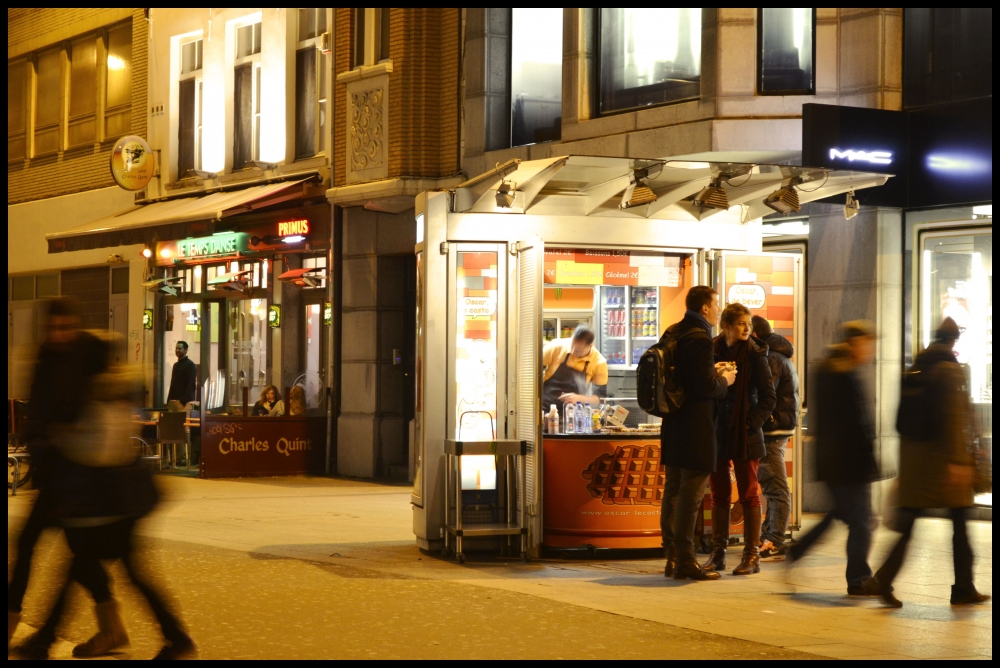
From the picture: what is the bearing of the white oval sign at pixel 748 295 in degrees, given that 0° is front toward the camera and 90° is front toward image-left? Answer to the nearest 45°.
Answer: approximately 0°

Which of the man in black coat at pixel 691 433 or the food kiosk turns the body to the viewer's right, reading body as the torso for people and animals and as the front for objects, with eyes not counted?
the man in black coat

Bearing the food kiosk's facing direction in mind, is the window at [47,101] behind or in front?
behind

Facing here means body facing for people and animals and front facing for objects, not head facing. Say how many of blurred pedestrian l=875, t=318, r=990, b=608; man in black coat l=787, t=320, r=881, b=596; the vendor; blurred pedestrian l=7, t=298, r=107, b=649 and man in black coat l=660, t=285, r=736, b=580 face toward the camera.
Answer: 1

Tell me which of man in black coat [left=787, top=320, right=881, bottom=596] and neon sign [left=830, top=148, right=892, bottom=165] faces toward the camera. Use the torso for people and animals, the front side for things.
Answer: the neon sign

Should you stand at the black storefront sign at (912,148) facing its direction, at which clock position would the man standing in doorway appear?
The man standing in doorway is roughly at 4 o'clock from the black storefront sign.

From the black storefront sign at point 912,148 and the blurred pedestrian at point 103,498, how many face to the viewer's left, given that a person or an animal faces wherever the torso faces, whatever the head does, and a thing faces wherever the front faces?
1

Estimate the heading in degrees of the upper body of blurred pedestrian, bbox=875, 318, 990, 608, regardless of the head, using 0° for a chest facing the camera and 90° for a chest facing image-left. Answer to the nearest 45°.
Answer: approximately 270°

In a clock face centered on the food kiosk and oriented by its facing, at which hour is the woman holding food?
The woman holding food is roughly at 10 o'clock from the food kiosk.

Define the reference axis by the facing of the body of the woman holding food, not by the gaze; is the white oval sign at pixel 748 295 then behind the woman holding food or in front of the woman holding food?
behind

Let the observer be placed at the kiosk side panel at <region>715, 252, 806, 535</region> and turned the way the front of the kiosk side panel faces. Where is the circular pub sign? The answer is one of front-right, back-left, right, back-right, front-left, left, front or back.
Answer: back-right

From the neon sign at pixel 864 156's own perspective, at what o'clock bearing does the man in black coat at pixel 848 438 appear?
The man in black coat is roughly at 12 o'clock from the neon sign.

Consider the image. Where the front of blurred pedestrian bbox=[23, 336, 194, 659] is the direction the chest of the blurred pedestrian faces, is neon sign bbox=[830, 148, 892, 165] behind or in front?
behind

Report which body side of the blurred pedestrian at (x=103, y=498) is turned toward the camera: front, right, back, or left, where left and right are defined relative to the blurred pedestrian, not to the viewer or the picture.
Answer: left

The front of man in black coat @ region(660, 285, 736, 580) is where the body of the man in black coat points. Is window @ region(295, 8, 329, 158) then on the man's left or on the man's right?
on the man's left

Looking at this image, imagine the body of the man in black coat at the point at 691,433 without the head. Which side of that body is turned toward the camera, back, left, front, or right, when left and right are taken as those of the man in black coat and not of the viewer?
right
